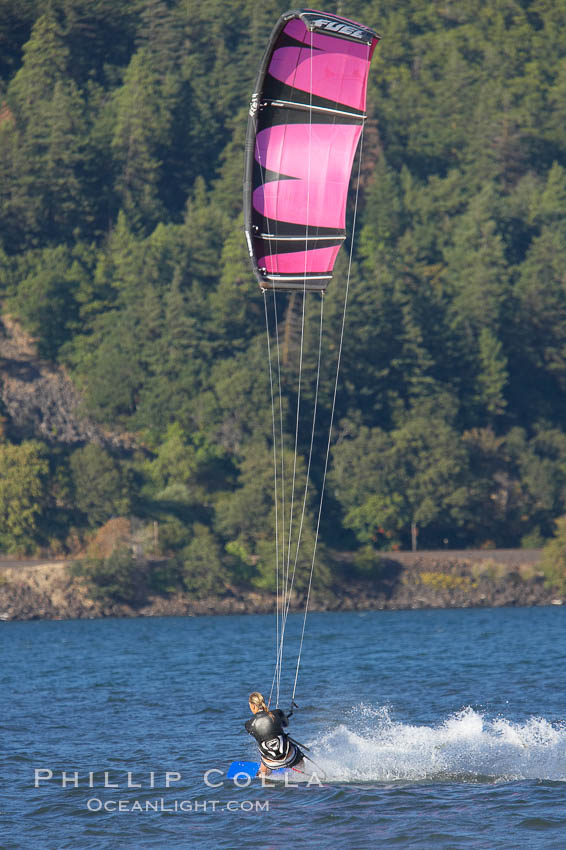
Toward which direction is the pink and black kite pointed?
to the viewer's left
